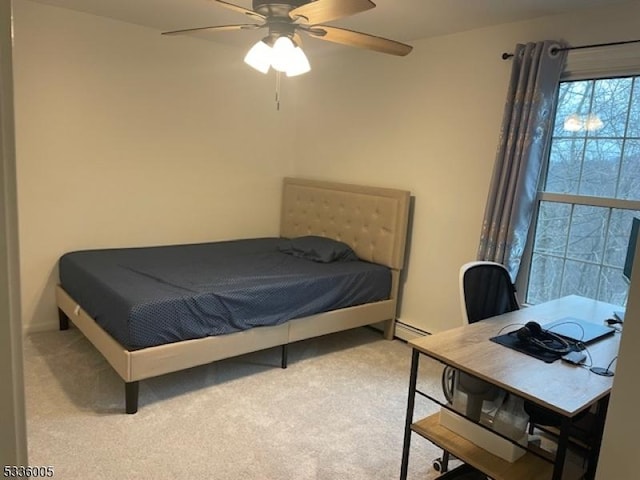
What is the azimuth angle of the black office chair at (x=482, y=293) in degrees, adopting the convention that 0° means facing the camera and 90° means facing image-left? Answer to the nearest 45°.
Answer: approximately 315°

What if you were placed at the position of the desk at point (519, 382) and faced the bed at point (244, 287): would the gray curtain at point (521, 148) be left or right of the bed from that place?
right

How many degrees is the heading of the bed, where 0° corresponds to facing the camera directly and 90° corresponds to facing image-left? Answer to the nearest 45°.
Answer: approximately 45°

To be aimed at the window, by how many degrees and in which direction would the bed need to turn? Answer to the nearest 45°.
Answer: approximately 135° to its left

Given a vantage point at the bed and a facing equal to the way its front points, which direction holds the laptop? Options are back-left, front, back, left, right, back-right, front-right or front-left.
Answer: left

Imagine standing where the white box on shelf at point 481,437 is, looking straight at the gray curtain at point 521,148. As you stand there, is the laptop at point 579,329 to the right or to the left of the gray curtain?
right

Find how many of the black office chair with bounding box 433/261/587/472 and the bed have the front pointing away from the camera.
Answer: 0

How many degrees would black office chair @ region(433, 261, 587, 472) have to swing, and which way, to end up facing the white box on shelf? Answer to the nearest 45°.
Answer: approximately 45° to its right
